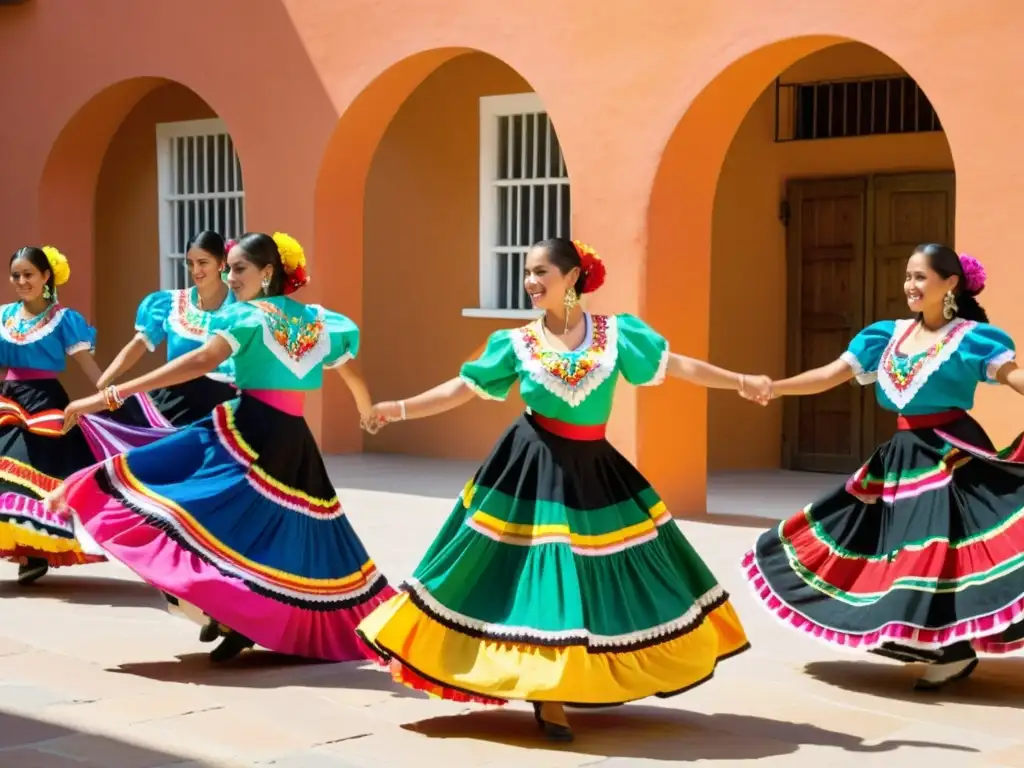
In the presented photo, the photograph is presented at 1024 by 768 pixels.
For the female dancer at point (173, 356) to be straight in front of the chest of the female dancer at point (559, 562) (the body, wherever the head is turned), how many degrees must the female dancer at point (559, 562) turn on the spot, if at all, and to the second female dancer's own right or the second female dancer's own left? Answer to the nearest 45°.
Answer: approximately 135° to the second female dancer's own right

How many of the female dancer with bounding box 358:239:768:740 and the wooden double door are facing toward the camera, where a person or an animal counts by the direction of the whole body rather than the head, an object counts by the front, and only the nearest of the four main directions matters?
2

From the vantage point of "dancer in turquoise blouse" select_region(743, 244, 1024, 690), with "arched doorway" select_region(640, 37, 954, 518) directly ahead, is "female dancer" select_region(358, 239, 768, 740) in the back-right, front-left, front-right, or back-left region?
back-left

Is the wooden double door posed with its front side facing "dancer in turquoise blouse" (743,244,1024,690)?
yes

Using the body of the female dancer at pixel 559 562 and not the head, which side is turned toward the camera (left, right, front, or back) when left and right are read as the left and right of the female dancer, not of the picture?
front

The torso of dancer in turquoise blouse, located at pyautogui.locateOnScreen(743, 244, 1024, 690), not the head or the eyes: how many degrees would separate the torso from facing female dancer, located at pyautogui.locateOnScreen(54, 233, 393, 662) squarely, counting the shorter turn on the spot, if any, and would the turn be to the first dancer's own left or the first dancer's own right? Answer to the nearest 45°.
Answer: approximately 45° to the first dancer's own right

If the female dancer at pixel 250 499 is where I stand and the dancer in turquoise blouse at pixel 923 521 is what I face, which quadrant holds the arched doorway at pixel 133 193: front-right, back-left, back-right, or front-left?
back-left

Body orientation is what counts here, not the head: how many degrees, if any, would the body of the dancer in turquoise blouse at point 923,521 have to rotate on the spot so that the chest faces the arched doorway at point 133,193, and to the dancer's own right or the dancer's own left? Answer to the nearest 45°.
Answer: approximately 90° to the dancer's own right

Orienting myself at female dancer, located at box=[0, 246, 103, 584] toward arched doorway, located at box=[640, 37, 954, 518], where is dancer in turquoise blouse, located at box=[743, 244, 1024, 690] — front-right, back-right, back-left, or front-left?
front-right

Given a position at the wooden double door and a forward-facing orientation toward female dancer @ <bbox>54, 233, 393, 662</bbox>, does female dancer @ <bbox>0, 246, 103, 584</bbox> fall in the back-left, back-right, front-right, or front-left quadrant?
front-right

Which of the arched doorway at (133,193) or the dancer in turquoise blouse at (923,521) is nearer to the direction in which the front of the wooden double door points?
the dancer in turquoise blouse

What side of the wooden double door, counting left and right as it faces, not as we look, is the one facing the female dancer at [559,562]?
front

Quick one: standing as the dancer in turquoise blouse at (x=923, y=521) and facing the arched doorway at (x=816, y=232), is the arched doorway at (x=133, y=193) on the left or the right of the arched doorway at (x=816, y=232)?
left

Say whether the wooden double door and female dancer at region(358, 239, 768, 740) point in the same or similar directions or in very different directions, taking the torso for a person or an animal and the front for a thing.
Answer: same or similar directions

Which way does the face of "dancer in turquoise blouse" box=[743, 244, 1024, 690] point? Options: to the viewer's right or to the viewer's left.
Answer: to the viewer's left

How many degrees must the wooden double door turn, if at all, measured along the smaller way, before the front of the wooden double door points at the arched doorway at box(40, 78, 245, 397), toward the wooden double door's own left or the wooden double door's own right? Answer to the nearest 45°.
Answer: approximately 90° to the wooden double door's own right

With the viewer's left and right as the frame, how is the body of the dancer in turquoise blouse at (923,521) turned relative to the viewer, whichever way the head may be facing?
facing the viewer and to the left of the viewer

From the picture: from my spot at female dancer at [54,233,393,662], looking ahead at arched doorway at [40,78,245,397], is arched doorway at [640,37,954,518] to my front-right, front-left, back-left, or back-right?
front-right

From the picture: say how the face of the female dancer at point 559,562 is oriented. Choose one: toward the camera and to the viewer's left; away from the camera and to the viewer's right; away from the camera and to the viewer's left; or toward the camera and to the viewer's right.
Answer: toward the camera and to the viewer's left
